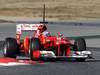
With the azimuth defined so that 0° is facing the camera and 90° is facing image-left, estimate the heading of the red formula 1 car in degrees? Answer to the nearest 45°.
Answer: approximately 315°
